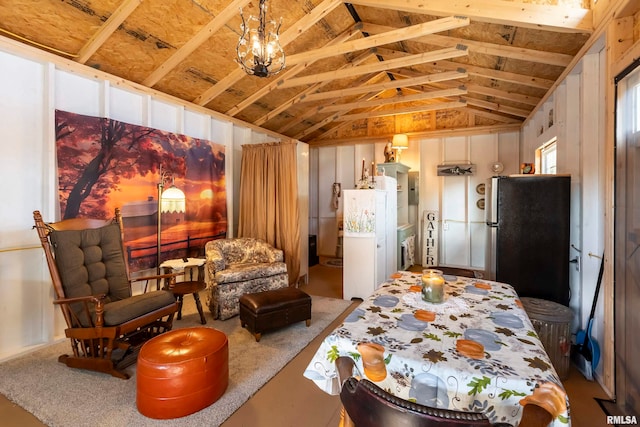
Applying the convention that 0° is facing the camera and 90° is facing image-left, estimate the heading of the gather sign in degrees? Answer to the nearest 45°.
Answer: approximately 0°

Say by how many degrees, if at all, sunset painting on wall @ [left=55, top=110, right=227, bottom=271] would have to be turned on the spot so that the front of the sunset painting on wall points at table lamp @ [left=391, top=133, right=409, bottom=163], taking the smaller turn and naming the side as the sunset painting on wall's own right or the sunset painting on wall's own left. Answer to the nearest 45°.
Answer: approximately 45° to the sunset painting on wall's own left

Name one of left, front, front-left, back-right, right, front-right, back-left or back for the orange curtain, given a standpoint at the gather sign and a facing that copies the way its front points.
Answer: front-right

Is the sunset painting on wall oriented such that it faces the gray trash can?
yes

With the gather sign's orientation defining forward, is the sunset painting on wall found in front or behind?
in front

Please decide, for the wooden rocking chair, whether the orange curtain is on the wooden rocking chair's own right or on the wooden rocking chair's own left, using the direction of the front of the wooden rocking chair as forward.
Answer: on the wooden rocking chair's own left

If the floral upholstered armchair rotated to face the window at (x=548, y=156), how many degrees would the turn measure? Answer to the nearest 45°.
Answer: approximately 45° to its left

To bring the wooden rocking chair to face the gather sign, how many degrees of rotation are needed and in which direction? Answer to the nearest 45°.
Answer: approximately 45° to its left

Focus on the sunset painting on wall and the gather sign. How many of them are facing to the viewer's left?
0

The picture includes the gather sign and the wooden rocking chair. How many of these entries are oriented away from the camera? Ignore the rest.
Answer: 0

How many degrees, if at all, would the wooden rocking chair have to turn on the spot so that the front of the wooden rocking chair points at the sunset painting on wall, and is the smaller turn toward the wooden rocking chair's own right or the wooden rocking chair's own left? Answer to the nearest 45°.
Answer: approximately 135° to the wooden rocking chair's own left

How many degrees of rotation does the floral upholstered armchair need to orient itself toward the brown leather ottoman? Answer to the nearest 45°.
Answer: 0° — it already faces it

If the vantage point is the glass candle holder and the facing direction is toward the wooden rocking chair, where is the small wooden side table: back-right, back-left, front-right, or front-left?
front-right

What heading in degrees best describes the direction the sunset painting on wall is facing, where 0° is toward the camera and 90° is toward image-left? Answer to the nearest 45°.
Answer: approximately 315°

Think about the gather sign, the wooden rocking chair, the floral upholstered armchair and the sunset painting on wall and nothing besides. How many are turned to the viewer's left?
0

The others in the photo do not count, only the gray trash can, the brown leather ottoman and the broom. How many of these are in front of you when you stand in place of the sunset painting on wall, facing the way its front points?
3

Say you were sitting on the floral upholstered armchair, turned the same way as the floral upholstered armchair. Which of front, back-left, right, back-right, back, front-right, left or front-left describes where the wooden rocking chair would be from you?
right
